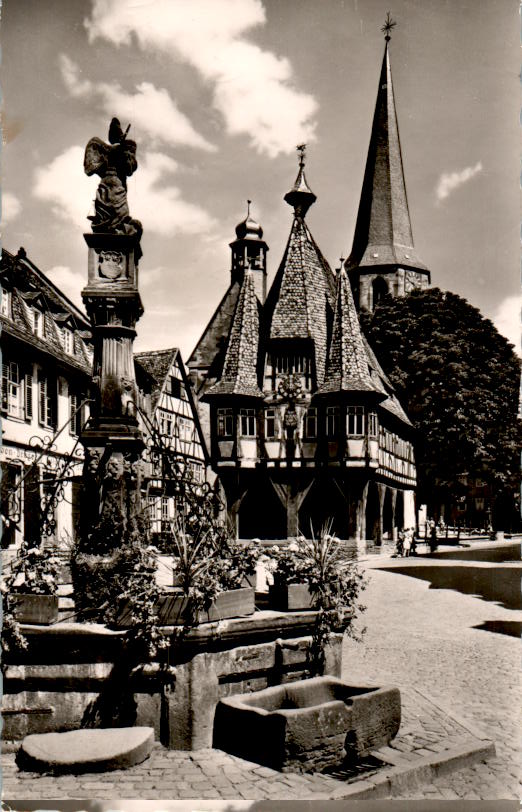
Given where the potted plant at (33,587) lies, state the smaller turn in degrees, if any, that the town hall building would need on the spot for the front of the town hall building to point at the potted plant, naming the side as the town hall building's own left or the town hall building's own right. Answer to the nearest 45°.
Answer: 0° — it already faces it

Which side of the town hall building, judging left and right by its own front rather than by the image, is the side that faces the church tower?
back

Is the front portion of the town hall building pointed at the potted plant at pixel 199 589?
yes

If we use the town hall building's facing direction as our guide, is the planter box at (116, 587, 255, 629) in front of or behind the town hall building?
in front

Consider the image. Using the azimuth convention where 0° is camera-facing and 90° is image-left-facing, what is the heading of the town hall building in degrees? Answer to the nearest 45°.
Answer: approximately 0°

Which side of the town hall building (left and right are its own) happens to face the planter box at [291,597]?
front

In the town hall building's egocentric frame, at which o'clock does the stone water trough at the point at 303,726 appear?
The stone water trough is roughly at 12 o'clock from the town hall building.

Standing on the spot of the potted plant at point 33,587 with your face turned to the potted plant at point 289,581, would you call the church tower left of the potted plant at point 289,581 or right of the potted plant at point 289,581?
left

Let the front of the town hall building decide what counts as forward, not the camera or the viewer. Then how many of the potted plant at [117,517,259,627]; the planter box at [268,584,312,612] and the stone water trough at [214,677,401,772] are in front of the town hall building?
3

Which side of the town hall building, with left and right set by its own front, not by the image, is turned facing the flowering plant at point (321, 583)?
front

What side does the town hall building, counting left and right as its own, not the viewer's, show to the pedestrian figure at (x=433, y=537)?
left
